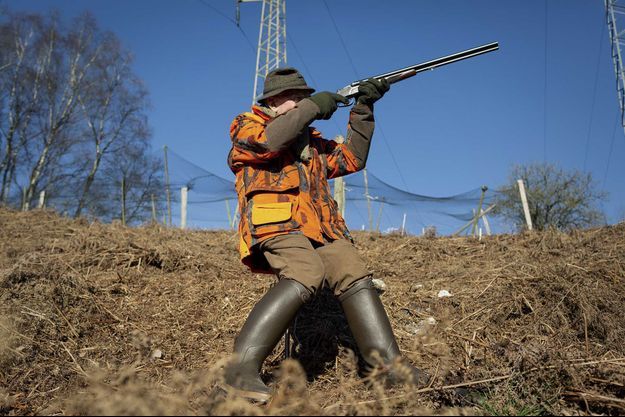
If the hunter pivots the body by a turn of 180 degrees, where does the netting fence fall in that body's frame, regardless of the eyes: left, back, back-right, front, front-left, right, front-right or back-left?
front-right

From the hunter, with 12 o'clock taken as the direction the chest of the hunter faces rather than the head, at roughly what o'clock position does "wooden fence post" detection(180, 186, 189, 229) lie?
The wooden fence post is roughly at 7 o'clock from the hunter.

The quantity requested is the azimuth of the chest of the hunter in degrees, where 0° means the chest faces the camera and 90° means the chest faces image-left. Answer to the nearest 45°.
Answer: approximately 315°
